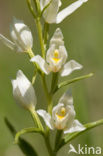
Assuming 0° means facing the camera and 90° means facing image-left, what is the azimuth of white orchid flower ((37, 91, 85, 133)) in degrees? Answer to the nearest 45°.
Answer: approximately 0°

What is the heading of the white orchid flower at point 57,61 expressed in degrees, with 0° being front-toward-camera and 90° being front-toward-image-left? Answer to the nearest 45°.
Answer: approximately 0°

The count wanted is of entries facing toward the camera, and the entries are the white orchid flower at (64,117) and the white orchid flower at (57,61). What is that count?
2
